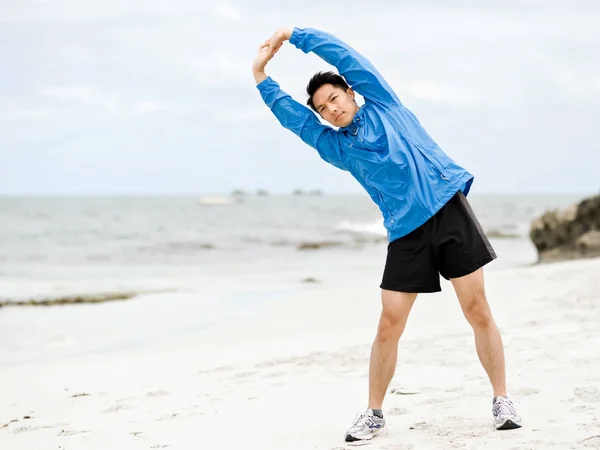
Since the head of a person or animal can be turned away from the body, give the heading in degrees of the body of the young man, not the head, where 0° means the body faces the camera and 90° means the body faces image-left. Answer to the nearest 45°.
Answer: approximately 0°

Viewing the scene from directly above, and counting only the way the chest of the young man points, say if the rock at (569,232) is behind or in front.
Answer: behind
